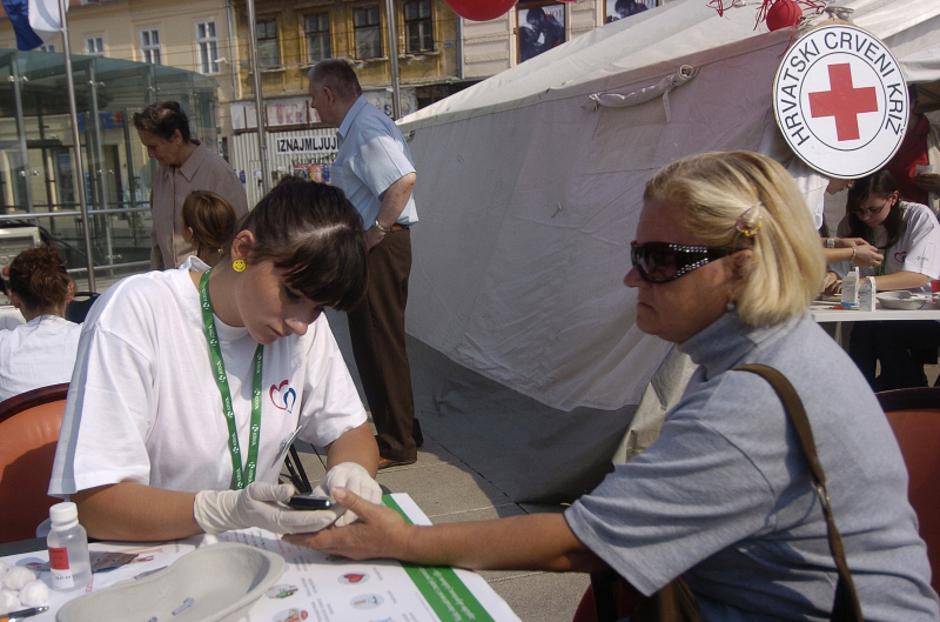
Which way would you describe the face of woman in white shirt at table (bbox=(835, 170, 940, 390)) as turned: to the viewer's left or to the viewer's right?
to the viewer's left

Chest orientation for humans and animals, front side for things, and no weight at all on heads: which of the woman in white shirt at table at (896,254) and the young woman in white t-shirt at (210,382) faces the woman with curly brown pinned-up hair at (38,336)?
the woman in white shirt at table

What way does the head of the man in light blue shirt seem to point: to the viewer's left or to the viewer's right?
to the viewer's left

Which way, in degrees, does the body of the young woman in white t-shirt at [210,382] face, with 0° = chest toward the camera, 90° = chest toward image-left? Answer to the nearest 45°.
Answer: approximately 315°

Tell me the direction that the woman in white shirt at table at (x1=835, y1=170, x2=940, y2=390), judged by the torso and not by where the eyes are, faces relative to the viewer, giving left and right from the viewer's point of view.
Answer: facing the viewer and to the left of the viewer

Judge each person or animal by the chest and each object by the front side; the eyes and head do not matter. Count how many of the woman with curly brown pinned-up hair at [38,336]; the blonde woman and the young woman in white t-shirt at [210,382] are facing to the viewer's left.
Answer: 1

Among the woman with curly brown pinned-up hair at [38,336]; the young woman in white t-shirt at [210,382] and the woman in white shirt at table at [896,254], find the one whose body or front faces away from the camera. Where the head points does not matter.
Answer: the woman with curly brown pinned-up hair

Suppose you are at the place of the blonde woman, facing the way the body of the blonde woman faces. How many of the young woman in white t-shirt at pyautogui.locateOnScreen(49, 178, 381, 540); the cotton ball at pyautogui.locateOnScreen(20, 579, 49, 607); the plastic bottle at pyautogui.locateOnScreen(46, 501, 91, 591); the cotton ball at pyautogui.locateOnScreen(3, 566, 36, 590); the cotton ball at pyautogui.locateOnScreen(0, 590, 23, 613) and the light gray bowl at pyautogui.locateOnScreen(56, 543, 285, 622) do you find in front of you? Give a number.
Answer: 6

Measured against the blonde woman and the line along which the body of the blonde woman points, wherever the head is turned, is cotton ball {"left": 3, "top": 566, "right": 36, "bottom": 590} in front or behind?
in front

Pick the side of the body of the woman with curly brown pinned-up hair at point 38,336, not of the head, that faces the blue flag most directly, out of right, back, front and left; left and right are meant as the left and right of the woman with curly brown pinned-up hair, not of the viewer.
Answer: front

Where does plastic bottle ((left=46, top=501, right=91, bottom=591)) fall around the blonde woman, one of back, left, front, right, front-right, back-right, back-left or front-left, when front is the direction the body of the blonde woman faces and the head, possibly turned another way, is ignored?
front

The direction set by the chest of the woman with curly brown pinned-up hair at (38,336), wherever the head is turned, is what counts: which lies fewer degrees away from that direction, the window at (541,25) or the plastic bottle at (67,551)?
the window

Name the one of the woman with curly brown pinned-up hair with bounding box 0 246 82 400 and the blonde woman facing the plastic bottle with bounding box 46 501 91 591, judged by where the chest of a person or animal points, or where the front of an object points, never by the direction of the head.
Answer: the blonde woman

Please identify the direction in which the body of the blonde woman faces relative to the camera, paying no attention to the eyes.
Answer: to the viewer's left

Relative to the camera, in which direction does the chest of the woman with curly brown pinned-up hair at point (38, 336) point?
away from the camera

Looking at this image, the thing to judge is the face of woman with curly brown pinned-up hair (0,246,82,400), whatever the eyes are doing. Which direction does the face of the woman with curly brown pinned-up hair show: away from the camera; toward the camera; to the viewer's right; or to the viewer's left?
away from the camera
